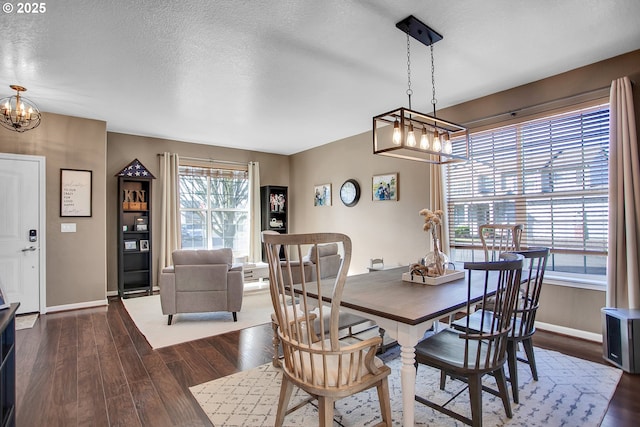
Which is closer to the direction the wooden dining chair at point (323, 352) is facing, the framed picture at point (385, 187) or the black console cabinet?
the framed picture

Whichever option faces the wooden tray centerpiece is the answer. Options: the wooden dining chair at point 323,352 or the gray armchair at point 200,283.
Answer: the wooden dining chair

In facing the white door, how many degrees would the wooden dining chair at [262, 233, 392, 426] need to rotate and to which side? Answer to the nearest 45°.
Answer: approximately 90° to its left

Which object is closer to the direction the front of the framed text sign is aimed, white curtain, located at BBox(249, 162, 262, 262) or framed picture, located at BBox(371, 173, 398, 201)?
the framed picture

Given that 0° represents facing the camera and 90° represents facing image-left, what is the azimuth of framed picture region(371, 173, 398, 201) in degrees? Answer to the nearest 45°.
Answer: approximately 45°

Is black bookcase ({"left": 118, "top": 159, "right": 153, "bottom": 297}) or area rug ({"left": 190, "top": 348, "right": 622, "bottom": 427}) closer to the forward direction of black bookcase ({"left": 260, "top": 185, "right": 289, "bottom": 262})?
the area rug

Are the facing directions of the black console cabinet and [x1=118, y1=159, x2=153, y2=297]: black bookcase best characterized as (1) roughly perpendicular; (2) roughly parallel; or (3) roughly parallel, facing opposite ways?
roughly perpendicular
